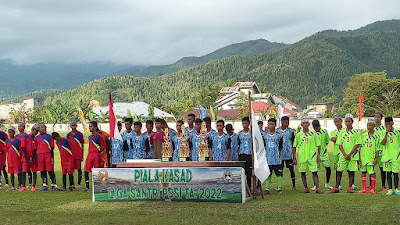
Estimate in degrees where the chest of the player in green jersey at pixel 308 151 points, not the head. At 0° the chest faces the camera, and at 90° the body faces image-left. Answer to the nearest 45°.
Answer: approximately 0°

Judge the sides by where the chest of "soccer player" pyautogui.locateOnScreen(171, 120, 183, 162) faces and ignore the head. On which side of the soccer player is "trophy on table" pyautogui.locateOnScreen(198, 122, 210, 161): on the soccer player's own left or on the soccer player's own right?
on the soccer player's own left

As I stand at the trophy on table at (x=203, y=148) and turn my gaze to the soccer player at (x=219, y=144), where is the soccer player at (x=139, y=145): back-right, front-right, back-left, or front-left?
back-left

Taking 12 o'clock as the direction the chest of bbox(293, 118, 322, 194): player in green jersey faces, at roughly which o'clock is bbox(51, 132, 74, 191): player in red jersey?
The player in red jersey is roughly at 3 o'clock from the player in green jersey.

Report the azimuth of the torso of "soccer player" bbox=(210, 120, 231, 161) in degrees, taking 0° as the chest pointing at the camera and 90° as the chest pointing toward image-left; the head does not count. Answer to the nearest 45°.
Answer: approximately 0°

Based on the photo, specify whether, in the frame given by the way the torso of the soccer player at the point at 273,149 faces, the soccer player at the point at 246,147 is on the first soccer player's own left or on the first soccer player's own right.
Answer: on the first soccer player's own right

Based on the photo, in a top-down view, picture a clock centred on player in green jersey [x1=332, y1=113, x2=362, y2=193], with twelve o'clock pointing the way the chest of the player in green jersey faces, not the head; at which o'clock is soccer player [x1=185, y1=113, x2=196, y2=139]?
The soccer player is roughly at 3 o'clock from the player in green jersey.

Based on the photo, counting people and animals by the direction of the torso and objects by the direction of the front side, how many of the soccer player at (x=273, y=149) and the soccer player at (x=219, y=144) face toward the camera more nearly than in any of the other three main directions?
2
